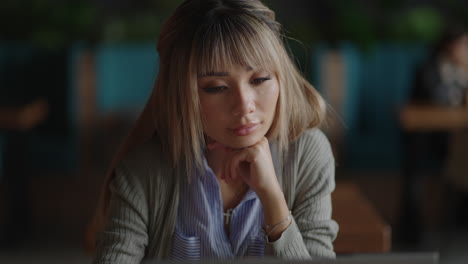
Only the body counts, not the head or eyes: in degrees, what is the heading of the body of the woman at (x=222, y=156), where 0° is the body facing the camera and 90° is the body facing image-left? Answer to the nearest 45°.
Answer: approximately 0°

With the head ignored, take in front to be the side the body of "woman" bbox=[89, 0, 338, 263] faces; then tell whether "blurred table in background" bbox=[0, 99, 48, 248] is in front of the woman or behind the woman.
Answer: behind

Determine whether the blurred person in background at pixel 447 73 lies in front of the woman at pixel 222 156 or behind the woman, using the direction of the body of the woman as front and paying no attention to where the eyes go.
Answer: behind

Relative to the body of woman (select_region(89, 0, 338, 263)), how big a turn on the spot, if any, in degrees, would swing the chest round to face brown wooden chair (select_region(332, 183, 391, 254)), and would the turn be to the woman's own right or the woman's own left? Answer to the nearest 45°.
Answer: approximately 135° to the woman's own left
